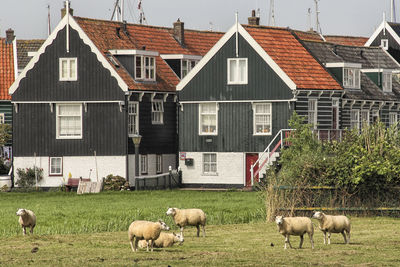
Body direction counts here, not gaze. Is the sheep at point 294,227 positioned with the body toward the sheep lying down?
yes

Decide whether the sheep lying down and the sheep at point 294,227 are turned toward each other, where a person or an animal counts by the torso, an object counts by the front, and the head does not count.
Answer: yes

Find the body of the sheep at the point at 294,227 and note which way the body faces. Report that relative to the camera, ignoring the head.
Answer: to the viewer's left

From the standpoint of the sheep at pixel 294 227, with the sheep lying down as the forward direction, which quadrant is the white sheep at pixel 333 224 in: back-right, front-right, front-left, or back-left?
back-right

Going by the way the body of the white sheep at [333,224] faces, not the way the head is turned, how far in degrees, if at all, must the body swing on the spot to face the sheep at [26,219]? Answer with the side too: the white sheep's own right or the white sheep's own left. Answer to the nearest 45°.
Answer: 0° — it already faces it

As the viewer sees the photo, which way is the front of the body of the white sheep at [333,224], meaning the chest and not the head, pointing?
to the viewer's left

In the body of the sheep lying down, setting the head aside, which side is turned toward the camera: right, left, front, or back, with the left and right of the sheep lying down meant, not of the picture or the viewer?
right

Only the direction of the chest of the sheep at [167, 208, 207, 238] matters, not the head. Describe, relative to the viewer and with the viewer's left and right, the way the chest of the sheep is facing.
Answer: facing to the left of the viewer
